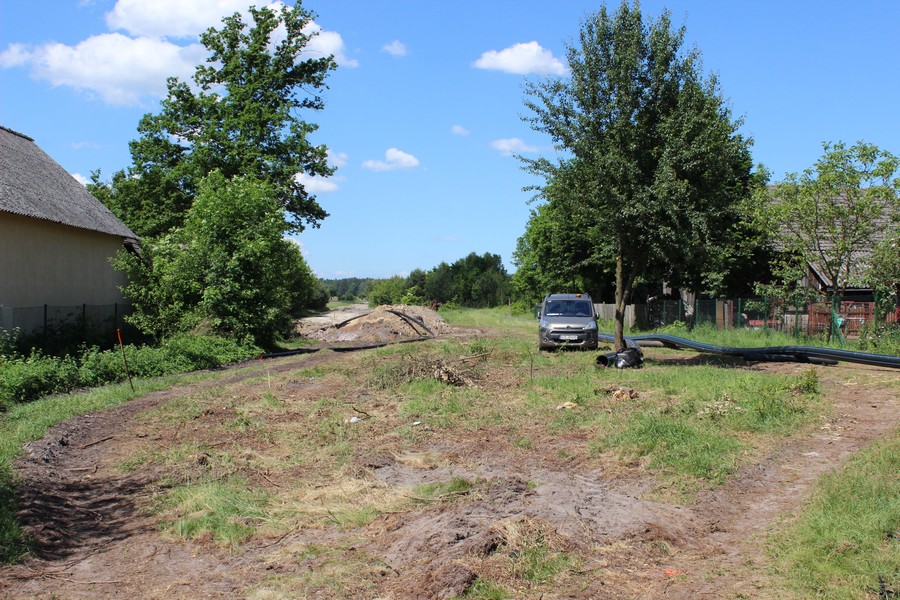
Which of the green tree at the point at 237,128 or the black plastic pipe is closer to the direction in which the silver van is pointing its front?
the black plastic pipe

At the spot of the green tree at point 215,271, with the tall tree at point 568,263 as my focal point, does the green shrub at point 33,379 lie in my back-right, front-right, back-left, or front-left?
back-right

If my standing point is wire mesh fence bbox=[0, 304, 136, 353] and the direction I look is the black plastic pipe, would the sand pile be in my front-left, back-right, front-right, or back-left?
front-left

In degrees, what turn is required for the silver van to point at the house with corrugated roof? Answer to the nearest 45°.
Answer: approximately 90° to its right

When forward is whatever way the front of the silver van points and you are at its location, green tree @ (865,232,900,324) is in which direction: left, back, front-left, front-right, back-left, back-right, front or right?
left

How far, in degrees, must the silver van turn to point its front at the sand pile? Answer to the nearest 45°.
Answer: approximately 135° to its right

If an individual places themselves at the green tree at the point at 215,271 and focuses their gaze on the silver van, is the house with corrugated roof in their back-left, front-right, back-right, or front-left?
back-right

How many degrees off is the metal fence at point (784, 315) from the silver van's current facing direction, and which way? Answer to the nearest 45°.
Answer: approximately 90° to its left

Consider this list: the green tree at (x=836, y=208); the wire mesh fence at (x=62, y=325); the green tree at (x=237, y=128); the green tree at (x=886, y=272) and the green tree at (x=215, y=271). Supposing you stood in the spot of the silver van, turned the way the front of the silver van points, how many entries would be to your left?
2

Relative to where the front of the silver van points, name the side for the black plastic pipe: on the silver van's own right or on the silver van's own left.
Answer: on the silver van's own left

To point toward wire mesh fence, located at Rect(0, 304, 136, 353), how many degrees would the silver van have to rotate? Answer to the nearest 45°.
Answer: approximately 90° to its right

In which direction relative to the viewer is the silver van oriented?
toward the camera

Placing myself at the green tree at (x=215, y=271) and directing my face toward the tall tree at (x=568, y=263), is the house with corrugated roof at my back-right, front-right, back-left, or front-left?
back-left

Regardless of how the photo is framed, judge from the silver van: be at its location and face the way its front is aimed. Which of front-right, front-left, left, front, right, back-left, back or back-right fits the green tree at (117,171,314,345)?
right
